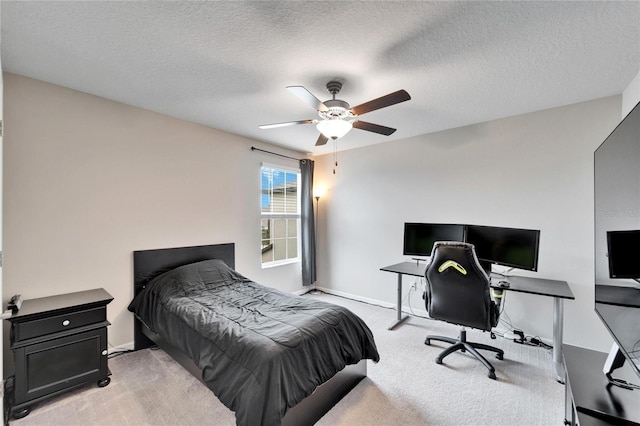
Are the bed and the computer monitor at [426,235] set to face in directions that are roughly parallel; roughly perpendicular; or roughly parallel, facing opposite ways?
roughly perpendicular

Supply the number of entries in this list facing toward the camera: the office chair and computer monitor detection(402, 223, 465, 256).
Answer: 1

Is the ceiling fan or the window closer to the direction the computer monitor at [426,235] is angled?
the ceiling fan

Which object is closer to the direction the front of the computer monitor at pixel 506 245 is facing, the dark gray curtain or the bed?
the bed

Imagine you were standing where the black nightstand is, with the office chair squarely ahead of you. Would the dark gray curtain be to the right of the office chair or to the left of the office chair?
left

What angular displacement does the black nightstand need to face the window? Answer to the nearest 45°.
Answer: approximately 45° to its left

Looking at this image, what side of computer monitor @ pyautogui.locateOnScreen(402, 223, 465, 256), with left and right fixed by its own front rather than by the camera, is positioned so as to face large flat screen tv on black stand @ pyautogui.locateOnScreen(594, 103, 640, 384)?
front

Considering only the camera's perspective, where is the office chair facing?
facing away from the viewer and to the right of the viewer

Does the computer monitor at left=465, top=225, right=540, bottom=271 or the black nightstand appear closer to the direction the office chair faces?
the computer monitor
